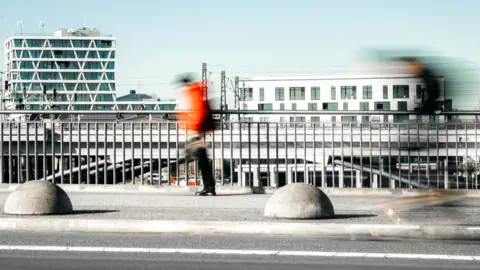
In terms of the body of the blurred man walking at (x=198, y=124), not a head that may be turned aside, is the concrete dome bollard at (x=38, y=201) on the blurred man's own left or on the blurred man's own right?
on the blurred man's own left

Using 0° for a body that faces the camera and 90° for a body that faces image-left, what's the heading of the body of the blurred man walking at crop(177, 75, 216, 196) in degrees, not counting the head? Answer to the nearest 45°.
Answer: approximately 90°

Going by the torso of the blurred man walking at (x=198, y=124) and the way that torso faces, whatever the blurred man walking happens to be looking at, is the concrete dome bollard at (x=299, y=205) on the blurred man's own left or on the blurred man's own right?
on the blurred man's own left

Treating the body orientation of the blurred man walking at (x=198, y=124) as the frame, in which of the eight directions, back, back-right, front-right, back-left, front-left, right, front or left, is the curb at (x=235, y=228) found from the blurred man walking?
left
